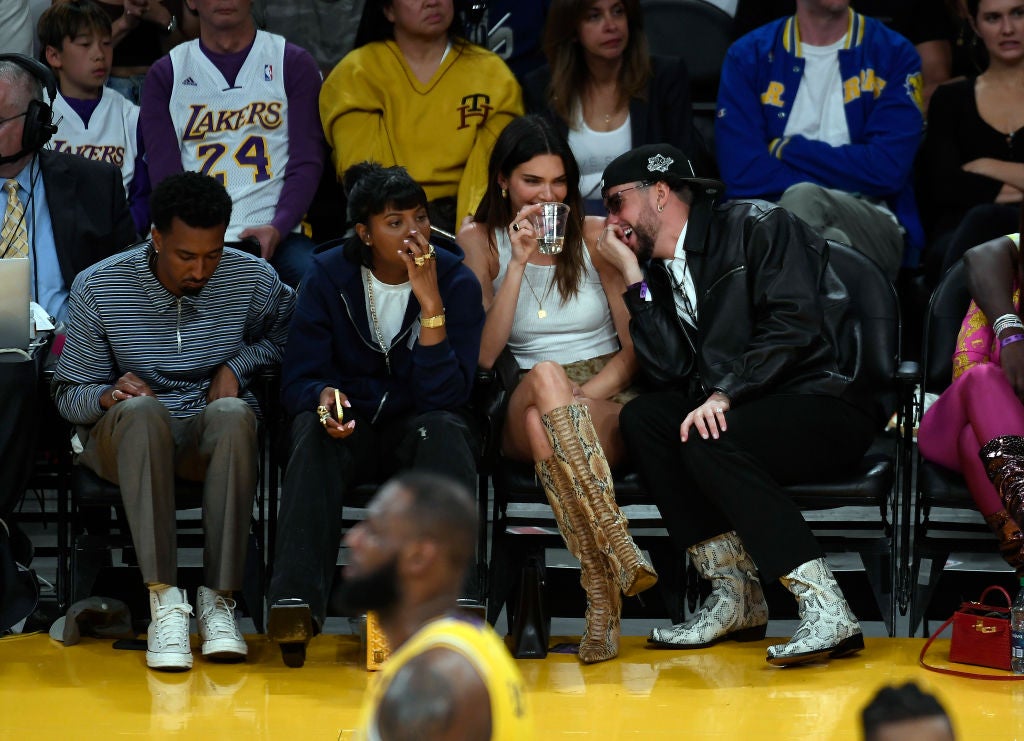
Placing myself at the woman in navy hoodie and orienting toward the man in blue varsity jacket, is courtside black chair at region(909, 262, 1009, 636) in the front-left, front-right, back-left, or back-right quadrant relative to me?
front-right

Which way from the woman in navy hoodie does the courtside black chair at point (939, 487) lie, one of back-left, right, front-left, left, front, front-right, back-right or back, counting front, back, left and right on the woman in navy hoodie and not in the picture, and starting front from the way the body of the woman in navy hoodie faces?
left

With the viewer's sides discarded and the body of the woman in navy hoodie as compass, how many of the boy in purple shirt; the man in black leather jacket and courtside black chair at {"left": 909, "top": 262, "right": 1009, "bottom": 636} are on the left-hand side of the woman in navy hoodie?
2

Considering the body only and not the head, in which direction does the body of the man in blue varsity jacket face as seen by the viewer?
toward the camera

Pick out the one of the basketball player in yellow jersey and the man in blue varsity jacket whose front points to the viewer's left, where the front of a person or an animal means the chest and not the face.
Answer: the basketball player in yellow jersey

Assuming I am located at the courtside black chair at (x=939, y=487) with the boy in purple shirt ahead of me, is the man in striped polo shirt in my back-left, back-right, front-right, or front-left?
front-left

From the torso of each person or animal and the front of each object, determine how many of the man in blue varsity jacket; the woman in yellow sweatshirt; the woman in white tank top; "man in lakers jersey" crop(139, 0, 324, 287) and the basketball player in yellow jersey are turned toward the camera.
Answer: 4

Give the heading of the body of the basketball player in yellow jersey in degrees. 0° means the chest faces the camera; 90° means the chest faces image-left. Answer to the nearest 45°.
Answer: approximately 90°

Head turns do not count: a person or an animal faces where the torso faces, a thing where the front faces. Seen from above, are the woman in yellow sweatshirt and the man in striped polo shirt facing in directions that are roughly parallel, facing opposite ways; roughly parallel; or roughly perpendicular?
roughly parallel

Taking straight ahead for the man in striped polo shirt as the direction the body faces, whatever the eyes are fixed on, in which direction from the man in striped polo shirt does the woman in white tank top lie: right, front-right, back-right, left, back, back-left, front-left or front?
left

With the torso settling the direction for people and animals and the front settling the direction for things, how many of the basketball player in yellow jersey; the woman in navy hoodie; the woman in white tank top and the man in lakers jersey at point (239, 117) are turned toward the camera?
3

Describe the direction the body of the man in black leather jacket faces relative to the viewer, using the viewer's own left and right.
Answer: facing the viewer and to the left of the viewer

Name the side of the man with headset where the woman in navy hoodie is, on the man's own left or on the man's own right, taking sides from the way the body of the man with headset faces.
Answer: on the man's own left

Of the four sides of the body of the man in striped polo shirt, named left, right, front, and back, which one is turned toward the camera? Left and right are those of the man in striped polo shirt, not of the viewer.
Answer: front
